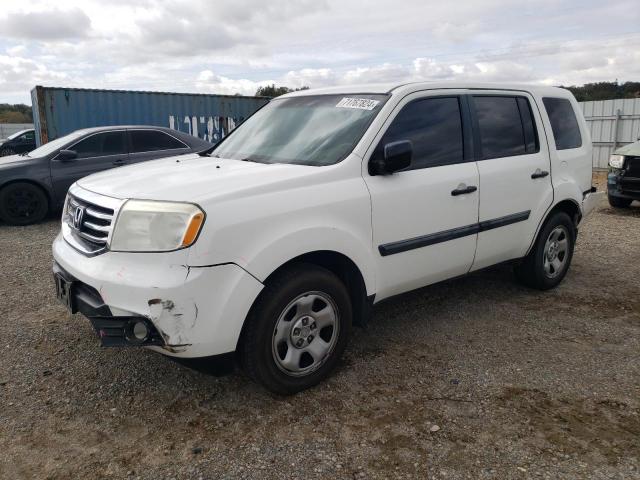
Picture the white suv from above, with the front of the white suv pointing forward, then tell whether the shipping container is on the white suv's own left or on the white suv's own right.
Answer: on the white suv's own right

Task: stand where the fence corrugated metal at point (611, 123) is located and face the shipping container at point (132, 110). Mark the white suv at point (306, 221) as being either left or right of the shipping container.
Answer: left

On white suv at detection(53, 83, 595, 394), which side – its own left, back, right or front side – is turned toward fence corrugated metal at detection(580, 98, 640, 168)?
back

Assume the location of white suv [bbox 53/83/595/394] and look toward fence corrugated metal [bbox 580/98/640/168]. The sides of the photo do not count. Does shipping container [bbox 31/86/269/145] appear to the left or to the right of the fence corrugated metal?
left

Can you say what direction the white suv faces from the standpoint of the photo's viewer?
facing the viewer and to the left of the viewer
